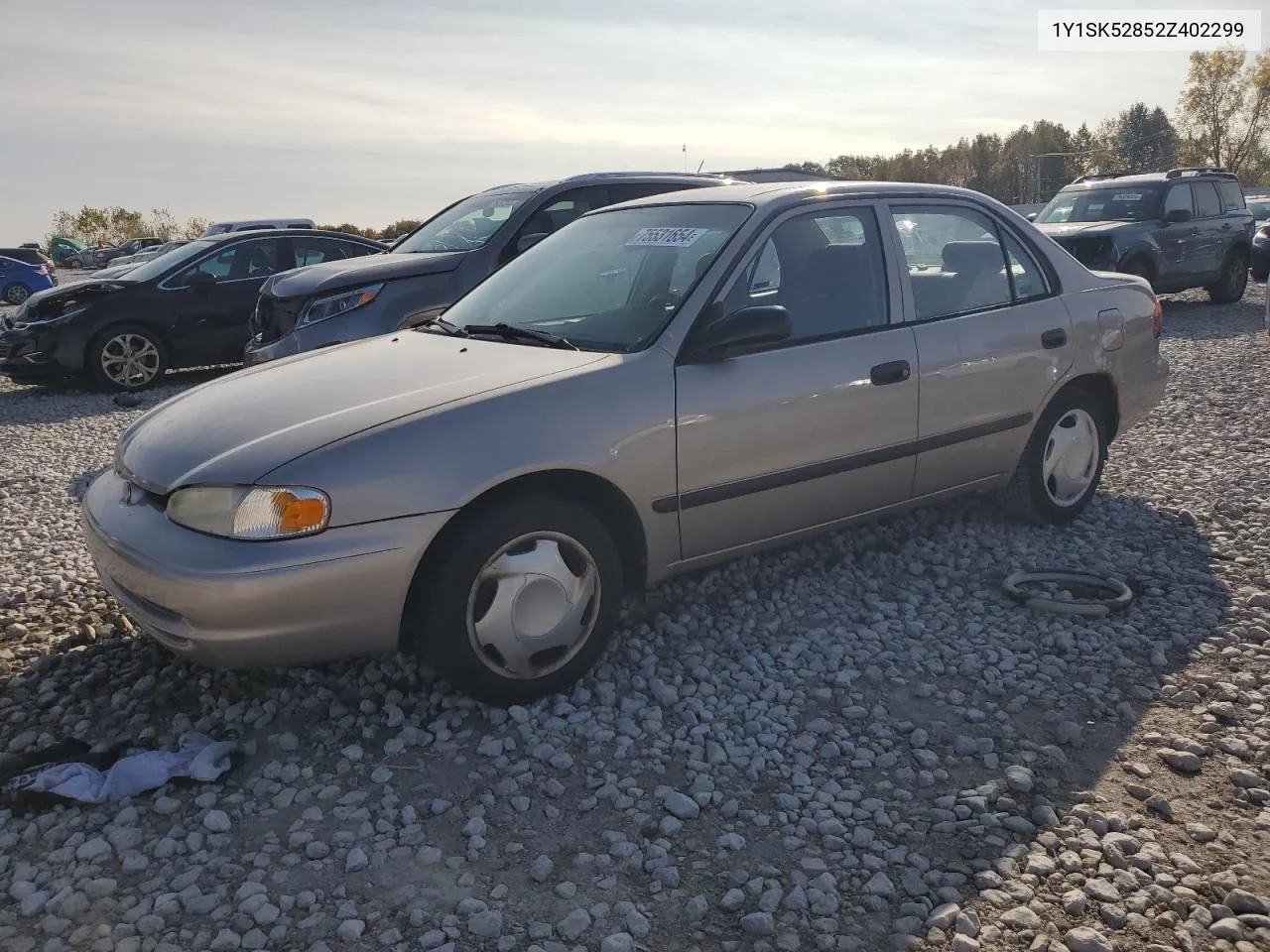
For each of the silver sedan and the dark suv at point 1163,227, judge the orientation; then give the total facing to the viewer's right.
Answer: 0

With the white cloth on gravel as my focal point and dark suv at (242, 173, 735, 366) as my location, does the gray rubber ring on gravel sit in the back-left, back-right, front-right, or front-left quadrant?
front-left

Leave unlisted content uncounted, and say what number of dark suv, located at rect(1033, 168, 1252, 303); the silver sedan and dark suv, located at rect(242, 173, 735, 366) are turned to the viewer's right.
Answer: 0

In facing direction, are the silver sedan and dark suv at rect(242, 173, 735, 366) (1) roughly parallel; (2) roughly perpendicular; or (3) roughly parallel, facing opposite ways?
roughly parallel

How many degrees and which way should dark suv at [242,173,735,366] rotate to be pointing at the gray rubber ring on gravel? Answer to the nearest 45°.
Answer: approximately 90° to its left

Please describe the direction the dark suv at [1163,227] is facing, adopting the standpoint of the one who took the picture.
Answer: facing the viewer and to the left of the viewer

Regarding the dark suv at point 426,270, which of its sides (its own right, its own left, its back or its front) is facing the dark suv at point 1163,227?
back

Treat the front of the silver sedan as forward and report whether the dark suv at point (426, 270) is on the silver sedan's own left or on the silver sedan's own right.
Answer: on the silver sedan's own right

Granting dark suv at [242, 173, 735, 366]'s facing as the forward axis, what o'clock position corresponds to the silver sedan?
The silver sedan is roughly at 10 o'clock from the dark suv.

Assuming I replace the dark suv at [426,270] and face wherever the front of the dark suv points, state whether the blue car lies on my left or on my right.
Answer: on my right

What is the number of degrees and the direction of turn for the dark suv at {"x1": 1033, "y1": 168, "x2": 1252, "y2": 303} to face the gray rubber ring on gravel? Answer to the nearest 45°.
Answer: approximately 45° to its left

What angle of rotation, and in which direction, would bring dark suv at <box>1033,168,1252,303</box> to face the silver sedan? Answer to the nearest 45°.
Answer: approximately 45° to its left

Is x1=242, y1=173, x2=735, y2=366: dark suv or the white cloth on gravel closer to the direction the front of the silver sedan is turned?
the white cloth on gravel
